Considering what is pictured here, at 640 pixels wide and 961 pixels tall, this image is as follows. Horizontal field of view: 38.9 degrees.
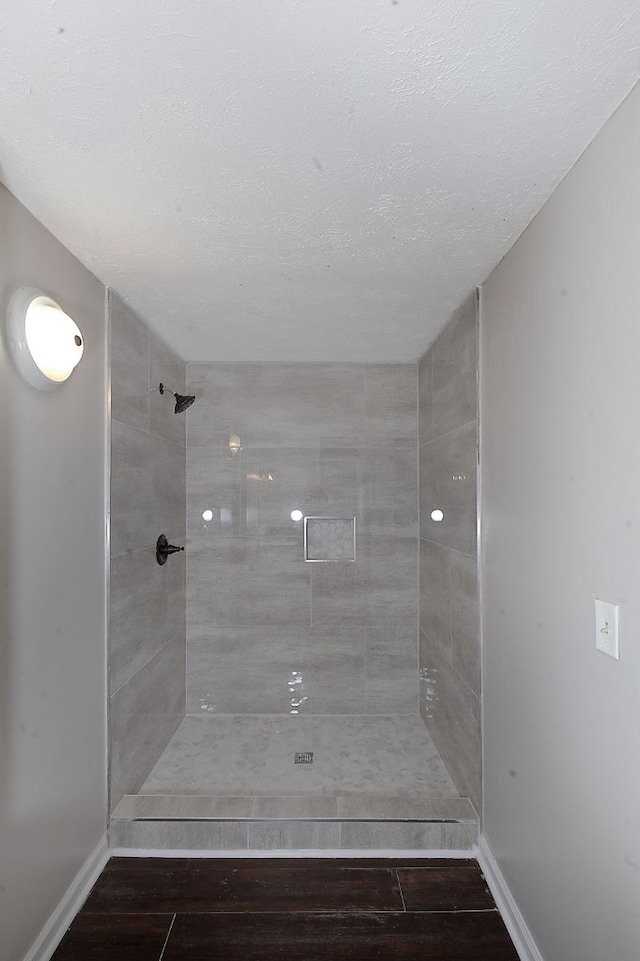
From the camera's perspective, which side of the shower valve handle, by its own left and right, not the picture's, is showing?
right

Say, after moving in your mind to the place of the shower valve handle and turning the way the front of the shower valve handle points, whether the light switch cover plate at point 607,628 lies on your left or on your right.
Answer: on your right

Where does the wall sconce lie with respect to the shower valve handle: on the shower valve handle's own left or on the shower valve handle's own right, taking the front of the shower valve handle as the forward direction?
on the shower valve handle's own right
